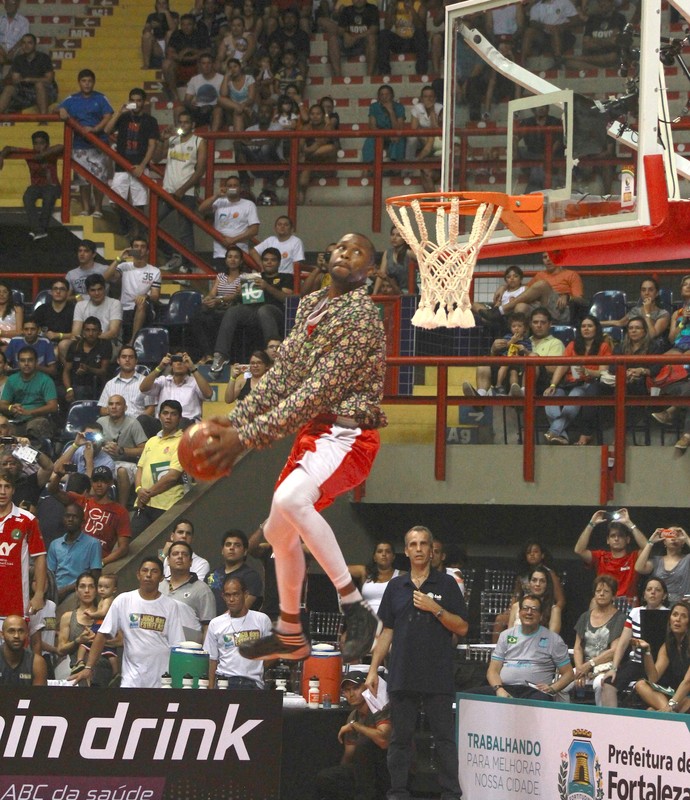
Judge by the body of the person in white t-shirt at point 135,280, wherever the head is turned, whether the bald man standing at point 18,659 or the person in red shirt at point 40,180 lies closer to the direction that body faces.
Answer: the bald man standing

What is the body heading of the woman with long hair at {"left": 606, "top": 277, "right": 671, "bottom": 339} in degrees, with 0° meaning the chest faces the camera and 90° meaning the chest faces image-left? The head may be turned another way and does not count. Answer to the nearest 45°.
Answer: approximately 45°

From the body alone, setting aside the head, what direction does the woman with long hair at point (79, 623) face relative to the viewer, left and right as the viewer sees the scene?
facing the viewer and to the right of the viewer

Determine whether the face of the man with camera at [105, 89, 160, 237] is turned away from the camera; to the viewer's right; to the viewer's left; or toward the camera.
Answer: toward the camera

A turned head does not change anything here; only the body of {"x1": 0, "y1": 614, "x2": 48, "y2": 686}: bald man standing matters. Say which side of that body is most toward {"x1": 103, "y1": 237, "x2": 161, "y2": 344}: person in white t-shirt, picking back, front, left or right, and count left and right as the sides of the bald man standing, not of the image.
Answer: back

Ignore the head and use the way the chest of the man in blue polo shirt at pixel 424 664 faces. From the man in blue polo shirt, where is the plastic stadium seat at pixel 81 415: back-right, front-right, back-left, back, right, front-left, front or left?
back-right

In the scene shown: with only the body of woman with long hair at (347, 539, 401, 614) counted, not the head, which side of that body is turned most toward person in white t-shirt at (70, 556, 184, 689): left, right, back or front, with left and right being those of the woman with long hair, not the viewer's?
right

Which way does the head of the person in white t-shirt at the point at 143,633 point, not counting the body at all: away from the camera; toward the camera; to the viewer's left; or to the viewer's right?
toward the camera

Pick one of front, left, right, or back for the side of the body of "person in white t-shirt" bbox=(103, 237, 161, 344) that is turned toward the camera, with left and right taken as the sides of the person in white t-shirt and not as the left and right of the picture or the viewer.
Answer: front

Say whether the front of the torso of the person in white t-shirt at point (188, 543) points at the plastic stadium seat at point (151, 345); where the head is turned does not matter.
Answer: no

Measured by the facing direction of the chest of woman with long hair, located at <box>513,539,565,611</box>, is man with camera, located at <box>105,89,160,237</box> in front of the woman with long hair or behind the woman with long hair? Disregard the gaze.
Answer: behind

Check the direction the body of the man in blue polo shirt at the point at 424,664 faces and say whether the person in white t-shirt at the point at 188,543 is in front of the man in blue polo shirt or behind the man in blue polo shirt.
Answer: behind

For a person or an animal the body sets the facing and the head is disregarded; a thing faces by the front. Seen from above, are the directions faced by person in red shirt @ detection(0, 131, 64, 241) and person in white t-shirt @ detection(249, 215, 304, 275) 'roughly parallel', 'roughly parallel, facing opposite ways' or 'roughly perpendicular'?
roughly parallel

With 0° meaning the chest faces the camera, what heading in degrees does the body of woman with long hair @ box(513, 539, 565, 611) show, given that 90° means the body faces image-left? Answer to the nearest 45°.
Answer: approximately 0°

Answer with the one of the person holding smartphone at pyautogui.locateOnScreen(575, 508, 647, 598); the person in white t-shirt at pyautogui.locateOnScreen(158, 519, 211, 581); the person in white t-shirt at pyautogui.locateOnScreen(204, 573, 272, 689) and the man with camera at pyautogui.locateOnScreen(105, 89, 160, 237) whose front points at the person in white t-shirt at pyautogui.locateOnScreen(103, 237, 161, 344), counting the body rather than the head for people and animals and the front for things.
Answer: the man with camera

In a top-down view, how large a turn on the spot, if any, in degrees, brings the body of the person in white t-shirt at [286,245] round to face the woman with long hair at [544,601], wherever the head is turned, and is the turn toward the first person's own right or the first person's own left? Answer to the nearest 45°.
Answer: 0° — they already face them

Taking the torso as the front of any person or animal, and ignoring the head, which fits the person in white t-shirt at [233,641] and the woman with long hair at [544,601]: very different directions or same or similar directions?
same or similar directions

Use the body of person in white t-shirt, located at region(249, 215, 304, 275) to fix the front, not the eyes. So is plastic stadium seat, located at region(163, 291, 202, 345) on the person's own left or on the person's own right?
on the person's own right

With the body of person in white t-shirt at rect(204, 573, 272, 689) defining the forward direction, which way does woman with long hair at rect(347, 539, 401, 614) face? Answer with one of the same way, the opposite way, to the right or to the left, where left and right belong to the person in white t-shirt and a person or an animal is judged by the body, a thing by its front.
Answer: the same way

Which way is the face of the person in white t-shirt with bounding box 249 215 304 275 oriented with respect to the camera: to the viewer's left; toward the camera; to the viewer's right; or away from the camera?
toward the camera

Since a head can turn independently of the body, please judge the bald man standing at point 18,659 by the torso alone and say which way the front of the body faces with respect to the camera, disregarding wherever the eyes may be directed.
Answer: toward the camera

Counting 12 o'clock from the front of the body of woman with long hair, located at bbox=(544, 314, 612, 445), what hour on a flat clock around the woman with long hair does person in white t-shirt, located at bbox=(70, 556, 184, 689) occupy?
The person in white t-shirt is roughly at 12 o'clock from the woman with long hair.
